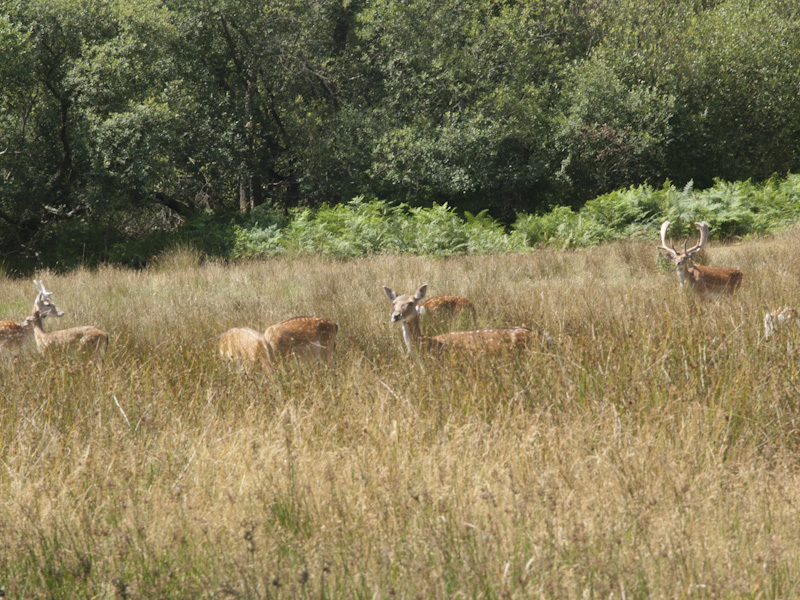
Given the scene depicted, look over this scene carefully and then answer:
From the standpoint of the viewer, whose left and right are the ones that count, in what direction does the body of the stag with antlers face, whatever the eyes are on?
facing the viewer and to the left of the viewer

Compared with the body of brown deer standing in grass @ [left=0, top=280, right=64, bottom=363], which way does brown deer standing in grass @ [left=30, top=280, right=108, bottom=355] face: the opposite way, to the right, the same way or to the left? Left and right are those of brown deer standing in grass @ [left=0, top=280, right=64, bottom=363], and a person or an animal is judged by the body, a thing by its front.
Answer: the opposite way

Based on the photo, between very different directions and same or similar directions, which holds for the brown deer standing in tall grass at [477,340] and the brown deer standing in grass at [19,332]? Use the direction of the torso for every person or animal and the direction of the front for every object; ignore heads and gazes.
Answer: very different directions

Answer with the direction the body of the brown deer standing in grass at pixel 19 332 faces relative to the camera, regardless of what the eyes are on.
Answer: to the viewer's right

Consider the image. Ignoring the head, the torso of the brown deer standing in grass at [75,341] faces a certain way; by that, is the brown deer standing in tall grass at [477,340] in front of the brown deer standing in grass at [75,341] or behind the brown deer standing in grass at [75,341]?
behind

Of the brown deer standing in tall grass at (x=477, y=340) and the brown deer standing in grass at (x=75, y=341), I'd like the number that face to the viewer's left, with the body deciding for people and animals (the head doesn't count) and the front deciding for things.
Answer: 2

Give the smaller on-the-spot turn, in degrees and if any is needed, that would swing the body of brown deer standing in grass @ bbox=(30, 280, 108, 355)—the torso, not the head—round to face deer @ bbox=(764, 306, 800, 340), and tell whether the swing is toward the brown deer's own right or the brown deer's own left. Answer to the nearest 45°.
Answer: approximately 135° to the brown deer's own left

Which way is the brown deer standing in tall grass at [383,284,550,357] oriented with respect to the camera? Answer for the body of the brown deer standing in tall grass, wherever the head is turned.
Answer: to the viewer's left

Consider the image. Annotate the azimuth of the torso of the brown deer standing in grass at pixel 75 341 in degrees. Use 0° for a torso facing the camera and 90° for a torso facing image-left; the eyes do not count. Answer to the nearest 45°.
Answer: approximately 90°

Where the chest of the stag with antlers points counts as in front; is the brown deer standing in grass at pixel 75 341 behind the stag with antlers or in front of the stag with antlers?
in front

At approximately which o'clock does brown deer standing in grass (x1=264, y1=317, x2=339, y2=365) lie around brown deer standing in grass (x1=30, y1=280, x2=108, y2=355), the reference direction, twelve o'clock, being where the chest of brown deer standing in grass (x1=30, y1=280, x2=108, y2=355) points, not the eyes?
brown deer standing in grass (x1=264, y1=317, x2=339, y2=365) is roughly at 7 o'clock from brown deer standing in grass (x1=30, y1=280, x2=108, y2=355).

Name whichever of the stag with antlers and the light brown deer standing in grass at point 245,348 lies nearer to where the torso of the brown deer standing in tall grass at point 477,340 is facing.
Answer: the light brown deer standing in grass

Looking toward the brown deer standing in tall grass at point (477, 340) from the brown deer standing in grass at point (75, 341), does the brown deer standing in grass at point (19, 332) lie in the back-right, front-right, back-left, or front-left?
back-left

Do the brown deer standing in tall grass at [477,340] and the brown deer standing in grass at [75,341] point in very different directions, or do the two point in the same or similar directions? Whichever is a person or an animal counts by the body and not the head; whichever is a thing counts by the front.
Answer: same or similar directions
